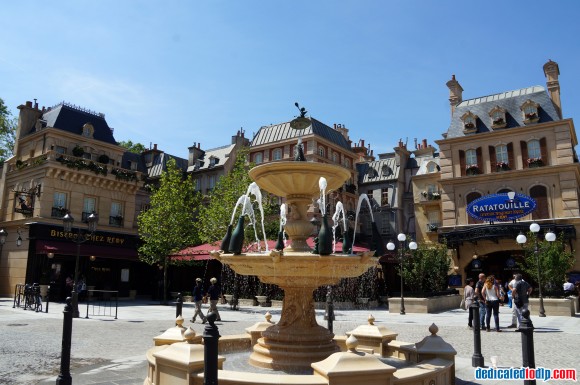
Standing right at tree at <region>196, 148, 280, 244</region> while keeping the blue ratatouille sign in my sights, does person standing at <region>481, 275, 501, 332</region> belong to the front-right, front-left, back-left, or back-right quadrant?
front-right

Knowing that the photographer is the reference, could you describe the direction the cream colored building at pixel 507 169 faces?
facing the viewer

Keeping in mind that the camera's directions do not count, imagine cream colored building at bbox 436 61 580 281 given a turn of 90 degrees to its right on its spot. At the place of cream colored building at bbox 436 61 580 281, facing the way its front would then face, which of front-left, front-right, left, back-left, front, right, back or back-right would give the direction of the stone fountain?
left

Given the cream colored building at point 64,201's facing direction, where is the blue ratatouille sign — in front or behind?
in front

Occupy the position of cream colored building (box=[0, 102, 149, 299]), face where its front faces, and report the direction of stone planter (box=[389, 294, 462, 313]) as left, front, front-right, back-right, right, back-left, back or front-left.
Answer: front

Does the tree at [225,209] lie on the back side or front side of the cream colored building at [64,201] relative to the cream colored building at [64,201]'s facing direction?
on the front side

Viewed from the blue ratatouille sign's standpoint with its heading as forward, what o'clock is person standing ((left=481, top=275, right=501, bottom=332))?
The person standing is roughly at 12 o'clock from the blue ratatouille sign.

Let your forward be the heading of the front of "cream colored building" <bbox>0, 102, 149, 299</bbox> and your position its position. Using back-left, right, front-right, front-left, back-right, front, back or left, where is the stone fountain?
front-right

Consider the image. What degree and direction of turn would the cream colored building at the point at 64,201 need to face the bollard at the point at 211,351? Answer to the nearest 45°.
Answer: approximately 45° to its right

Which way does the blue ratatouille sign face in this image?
toward the camera
